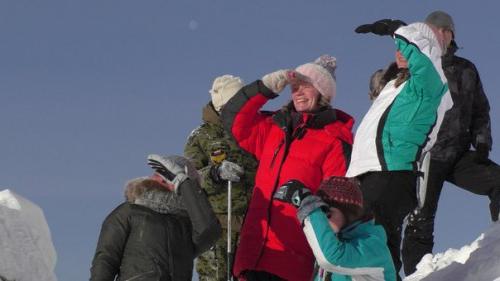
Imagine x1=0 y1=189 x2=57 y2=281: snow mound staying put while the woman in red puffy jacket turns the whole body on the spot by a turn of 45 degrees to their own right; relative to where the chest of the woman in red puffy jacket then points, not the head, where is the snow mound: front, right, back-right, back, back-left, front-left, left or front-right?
front-right

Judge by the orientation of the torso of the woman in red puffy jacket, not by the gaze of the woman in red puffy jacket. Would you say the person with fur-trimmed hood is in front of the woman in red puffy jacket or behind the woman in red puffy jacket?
in front

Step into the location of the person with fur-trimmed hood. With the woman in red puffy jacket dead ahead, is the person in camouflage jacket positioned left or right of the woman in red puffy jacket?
left

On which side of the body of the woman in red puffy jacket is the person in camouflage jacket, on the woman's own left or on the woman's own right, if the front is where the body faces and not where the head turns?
on the woman's own right

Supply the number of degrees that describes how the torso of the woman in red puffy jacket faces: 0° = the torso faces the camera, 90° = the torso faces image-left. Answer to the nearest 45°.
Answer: approximately 45°

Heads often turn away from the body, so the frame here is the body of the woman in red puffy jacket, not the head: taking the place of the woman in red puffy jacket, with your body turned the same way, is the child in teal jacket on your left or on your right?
on your left

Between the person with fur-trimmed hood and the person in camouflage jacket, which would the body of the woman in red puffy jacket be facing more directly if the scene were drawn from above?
the person with fur-trimmed hood

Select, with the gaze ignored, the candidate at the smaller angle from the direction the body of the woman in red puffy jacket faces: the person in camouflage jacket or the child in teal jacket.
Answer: the child in teal jacket
